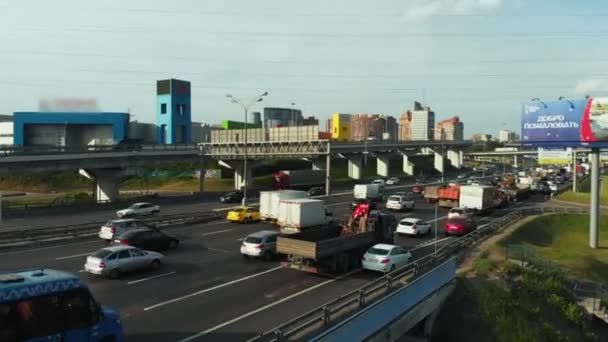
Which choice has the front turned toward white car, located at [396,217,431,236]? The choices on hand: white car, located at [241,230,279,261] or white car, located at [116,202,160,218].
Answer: white car, located at [241,230,279,261]

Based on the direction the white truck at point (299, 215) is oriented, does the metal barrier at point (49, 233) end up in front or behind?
behind

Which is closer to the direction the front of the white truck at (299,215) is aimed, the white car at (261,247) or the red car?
the red car

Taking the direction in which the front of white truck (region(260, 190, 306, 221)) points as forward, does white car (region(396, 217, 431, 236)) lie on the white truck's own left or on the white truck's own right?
on the white truck's own right

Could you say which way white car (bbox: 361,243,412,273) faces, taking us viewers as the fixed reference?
facing away from the viewer and to the right of the viewer

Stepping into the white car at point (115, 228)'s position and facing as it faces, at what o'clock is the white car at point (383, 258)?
the white car at point (383, 258) is roughly at 3 o'clock from the white car at point (115, 228).

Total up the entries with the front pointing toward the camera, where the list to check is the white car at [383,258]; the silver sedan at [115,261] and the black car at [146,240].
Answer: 0

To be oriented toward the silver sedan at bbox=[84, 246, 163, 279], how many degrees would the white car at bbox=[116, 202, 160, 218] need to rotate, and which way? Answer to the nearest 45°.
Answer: approximately 45° to its left

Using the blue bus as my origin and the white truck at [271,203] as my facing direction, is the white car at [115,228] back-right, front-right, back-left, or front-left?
front-left

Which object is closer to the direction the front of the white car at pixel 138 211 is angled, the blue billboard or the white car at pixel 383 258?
the white car

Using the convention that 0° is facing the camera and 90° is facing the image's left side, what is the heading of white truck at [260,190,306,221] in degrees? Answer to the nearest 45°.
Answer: approximately 225°
